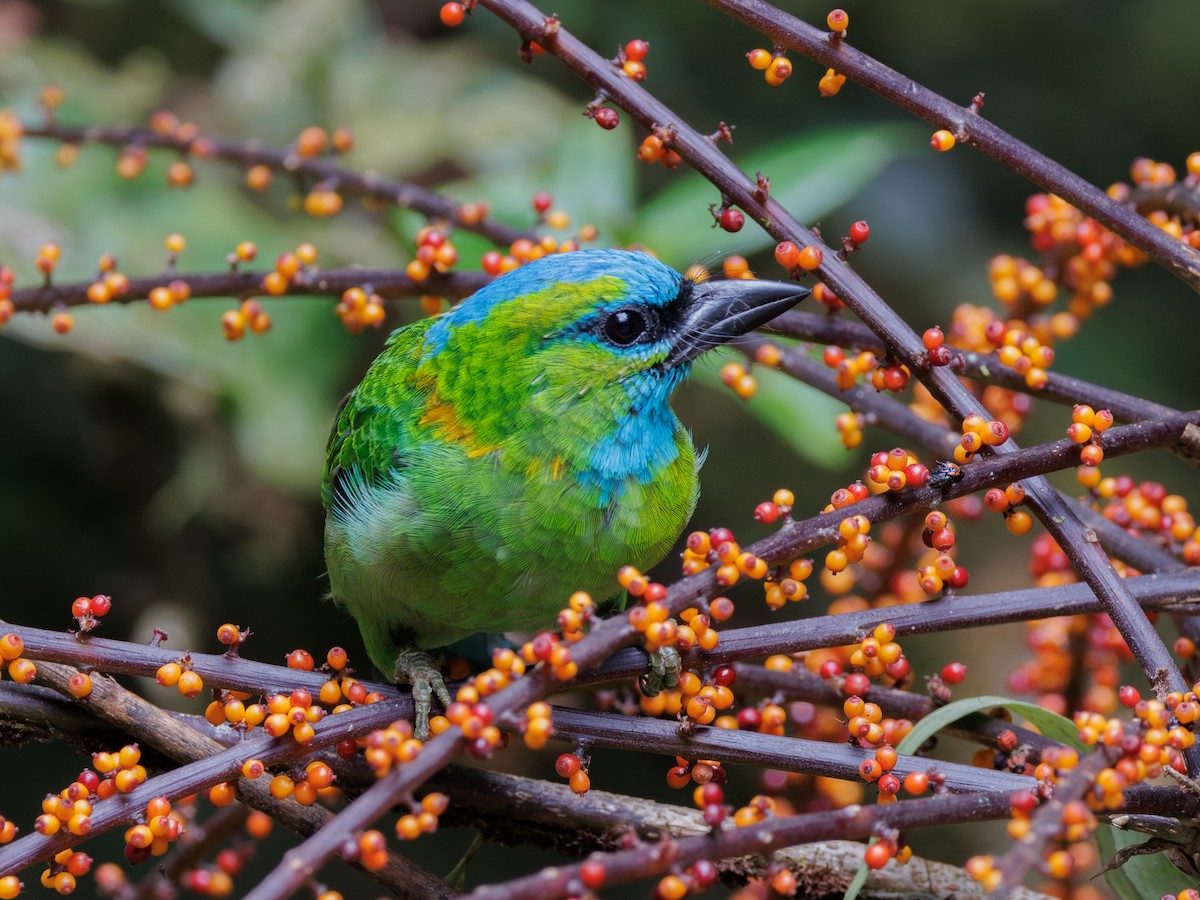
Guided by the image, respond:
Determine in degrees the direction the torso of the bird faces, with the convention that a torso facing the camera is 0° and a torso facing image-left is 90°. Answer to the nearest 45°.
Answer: approximately 315°

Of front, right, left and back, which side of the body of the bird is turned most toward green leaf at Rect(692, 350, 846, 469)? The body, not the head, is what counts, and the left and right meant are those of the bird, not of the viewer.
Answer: left

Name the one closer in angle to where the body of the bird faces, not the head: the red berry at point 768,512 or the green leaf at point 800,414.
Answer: the red berry
